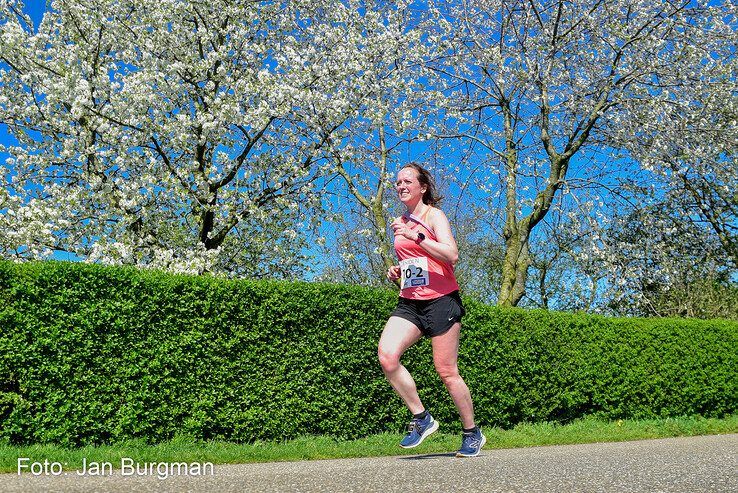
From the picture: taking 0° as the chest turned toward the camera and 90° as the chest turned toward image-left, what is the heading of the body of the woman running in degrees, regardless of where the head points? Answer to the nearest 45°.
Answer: approximately 45°
